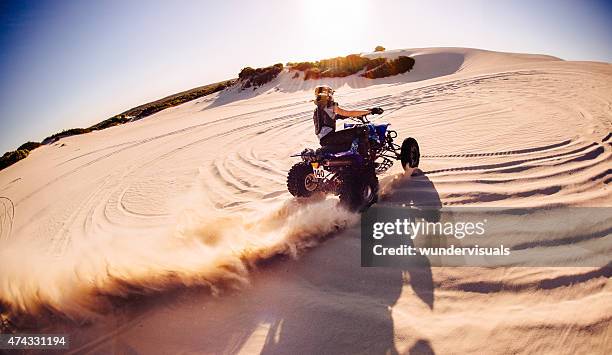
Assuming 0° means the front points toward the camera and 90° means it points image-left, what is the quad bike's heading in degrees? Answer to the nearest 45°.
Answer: approximately 225°

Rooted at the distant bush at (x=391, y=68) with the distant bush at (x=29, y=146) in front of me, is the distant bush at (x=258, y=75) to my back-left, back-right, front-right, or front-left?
front-right

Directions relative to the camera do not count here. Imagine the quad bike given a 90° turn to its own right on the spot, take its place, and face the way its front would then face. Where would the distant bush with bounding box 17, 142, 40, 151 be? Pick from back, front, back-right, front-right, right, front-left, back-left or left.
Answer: back

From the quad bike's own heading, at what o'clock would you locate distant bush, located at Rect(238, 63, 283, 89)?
The distant bush is roughly at 10 o'clock from the quad bike.

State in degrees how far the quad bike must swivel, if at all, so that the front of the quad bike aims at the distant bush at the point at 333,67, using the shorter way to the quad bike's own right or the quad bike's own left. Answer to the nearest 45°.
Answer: approximately 45° to the quad bike's own left

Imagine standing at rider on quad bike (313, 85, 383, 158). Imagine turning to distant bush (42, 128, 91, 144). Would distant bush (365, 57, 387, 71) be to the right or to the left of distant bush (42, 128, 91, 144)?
right

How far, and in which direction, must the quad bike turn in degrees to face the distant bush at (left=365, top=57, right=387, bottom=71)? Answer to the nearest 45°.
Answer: approximately 45° to its left

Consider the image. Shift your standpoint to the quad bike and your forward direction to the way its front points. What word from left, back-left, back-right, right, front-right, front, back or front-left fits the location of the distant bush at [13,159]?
left

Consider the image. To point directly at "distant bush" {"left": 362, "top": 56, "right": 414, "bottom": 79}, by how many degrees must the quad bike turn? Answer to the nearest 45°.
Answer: approximately 45° to its left

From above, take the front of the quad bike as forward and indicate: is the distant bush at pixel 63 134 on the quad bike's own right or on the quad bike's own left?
on the quad bike's own left
